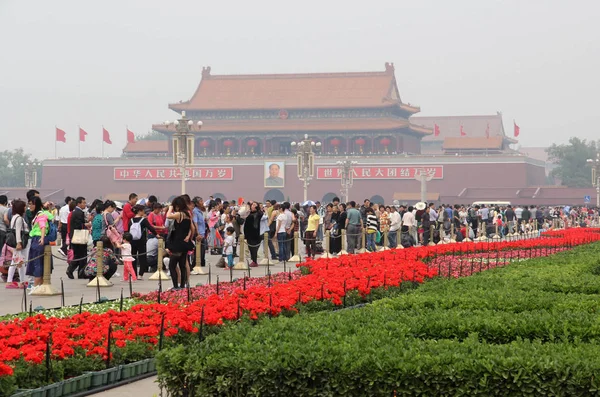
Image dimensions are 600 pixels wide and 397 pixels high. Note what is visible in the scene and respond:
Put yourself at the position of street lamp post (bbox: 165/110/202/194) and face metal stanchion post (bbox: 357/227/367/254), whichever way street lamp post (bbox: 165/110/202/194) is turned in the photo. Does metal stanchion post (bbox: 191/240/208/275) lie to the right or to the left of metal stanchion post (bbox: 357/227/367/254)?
right

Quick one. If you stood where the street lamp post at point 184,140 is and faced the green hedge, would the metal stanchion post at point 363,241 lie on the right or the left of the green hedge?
left

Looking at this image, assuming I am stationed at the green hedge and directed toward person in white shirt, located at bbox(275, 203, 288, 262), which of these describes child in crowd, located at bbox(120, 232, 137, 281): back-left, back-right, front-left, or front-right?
front-left

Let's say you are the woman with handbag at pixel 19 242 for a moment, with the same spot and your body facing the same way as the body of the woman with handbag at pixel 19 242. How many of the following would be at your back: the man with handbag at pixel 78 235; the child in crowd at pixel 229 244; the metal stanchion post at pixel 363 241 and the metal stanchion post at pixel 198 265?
0

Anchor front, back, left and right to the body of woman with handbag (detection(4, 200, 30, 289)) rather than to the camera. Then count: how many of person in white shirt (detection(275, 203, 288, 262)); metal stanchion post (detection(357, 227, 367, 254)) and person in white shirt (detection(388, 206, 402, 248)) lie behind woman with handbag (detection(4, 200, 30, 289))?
0
